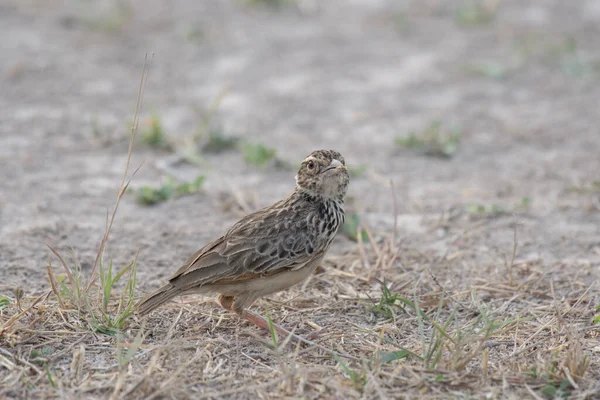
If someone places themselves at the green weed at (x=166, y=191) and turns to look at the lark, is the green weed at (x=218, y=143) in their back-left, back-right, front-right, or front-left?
back-left

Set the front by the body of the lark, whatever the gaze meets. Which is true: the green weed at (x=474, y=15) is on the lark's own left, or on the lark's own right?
on the lark's own left

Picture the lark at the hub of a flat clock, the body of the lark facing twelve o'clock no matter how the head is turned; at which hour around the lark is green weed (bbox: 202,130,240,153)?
The green weed is roughly at 9 o'clock from the lark.

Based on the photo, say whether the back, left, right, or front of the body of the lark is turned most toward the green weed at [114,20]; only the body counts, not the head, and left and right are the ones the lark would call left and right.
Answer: left

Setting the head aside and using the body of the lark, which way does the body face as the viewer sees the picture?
to the viewer's right

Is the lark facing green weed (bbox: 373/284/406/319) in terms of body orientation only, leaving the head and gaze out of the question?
yes

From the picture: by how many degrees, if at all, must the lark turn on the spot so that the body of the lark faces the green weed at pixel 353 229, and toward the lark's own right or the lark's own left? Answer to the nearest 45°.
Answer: approximately 45° to the lark's own left

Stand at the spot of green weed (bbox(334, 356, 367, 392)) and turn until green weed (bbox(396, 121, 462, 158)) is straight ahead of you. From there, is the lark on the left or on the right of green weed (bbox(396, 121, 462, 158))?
left

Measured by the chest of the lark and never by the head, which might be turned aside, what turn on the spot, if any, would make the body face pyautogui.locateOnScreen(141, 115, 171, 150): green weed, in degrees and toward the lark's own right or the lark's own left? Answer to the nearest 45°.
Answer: approximately 90° to the lark's own left
